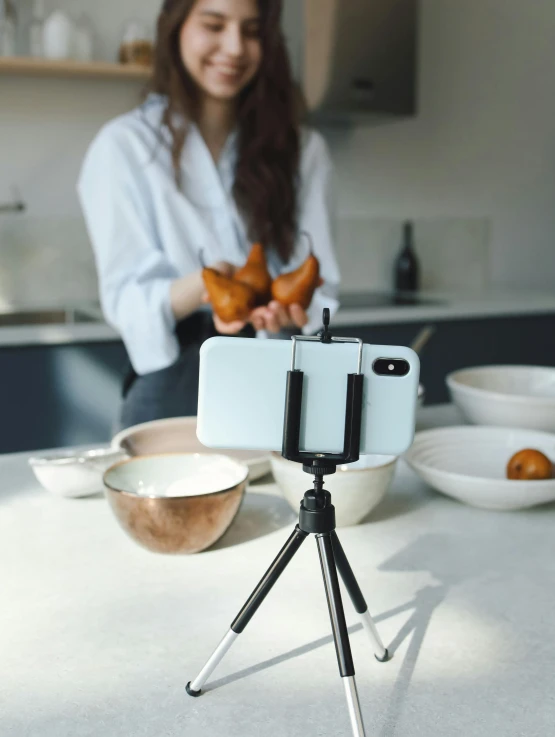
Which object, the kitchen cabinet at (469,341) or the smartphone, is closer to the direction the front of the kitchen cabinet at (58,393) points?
the smartphone

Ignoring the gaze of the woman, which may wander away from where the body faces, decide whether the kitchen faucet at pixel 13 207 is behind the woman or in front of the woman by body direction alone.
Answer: behind

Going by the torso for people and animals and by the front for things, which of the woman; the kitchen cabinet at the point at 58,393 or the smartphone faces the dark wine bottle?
the smartphone

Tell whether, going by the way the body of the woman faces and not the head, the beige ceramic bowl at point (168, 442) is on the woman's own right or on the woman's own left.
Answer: on the woman's own right

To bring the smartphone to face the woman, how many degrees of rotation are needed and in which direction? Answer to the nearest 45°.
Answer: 0° — it already faces them

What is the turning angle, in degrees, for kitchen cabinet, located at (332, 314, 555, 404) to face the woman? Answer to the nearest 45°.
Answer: approximately 45° to its right

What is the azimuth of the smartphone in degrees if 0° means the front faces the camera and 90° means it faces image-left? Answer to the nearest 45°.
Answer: approximately 180°
